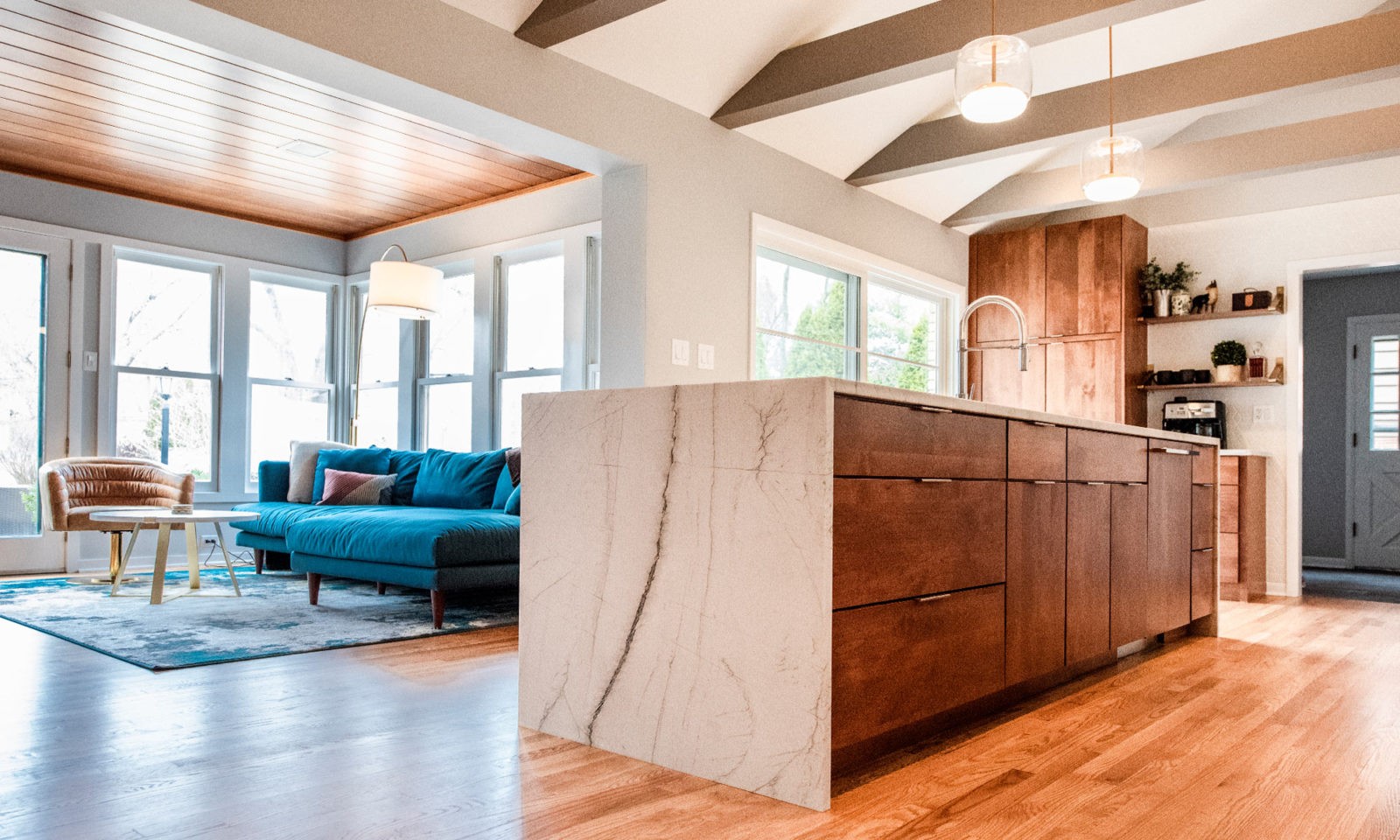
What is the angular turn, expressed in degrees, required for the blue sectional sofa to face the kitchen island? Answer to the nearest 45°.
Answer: approximately 45° to its left

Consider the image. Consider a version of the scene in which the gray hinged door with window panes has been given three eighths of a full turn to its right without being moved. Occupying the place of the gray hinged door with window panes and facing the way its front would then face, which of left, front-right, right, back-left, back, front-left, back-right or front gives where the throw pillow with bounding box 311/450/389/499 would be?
left

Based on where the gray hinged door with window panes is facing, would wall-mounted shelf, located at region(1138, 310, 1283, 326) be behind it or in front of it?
in front

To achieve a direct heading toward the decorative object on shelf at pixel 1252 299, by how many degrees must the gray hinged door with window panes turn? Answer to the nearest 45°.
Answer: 0° — it already faces it

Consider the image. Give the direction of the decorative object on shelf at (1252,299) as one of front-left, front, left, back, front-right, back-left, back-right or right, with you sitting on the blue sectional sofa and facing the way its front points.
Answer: back-left

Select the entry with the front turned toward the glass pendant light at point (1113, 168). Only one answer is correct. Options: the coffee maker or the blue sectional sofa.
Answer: the coffee maker

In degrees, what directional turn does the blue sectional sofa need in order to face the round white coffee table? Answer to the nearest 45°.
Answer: approximately 90° to its right

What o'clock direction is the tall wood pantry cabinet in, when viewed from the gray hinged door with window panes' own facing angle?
The tall wood pantry cabinet is roughly at 1 o'clock from the gray hinged door with window panes.

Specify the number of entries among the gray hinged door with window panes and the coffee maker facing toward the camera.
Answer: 2

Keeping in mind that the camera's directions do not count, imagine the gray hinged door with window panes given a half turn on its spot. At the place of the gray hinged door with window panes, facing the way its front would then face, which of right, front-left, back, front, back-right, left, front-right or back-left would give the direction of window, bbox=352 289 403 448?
back-left

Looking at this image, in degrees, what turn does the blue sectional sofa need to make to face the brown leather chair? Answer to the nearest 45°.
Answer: approximately 90° to its right
